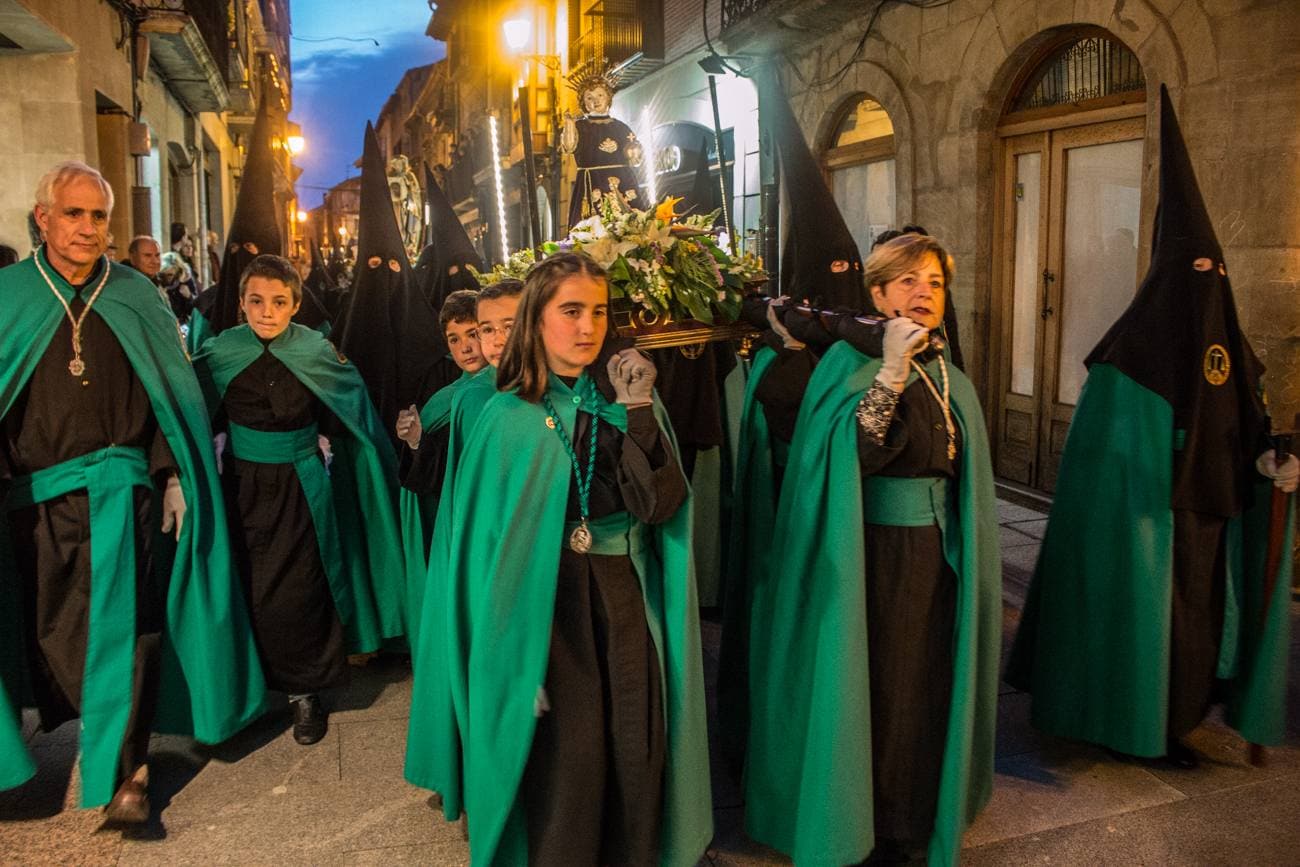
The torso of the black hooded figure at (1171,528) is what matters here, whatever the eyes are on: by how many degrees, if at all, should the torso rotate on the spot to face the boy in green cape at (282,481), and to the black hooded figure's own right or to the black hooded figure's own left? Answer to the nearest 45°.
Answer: approximately 135° to the black hooded figure's own right

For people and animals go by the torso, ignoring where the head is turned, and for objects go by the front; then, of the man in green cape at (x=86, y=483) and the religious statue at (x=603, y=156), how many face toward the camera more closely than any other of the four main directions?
2

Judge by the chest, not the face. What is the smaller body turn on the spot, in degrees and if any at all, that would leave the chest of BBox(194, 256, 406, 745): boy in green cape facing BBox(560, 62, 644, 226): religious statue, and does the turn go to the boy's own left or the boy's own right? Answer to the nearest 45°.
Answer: approximately 135° to the boy's own left

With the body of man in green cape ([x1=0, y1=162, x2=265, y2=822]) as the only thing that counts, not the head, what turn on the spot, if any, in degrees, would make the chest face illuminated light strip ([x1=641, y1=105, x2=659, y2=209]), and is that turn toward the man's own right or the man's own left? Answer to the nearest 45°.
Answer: approximately 135° to the man's own left

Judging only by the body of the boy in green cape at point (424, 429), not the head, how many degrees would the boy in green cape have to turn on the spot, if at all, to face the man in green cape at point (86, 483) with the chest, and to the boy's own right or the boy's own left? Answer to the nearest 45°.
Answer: approximately 45° to the boy's own right

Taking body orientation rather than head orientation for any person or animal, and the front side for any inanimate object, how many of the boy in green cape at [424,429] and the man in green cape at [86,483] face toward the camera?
2

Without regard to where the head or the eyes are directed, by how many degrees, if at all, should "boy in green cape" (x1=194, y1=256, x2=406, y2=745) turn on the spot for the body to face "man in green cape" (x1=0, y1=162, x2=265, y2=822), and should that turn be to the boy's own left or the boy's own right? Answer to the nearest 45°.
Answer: approximately 45° to the boy's own right

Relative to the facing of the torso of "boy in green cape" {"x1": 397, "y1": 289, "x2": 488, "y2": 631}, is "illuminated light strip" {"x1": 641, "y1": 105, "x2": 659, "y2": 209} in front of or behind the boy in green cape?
behind

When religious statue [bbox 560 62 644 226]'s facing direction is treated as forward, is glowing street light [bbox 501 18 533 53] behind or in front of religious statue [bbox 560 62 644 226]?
behind
